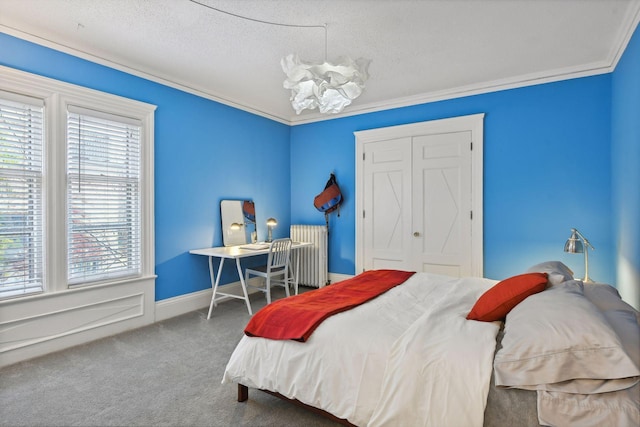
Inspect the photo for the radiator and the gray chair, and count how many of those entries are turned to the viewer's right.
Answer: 0

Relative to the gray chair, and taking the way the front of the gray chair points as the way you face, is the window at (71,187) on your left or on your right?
on your left

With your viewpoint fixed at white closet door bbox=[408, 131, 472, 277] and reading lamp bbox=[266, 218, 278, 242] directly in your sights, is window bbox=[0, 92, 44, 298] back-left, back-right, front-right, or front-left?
front-left

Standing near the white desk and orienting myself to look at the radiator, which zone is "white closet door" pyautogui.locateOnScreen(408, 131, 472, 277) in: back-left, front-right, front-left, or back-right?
front-right

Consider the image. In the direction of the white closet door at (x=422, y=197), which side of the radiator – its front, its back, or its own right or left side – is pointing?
left

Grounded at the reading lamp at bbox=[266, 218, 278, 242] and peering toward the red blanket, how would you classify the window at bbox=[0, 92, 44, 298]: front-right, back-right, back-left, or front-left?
front-right

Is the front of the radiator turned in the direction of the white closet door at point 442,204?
no

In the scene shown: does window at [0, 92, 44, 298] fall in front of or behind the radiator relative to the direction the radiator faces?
in front

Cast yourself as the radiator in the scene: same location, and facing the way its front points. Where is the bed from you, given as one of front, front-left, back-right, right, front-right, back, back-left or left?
front-left

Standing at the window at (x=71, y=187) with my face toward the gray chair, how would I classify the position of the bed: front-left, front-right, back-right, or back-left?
front-right

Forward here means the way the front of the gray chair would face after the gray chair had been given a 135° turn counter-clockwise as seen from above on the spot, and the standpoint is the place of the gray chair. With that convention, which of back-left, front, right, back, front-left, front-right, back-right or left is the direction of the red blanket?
front

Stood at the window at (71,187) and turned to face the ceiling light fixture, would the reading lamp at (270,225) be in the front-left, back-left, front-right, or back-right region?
front-left

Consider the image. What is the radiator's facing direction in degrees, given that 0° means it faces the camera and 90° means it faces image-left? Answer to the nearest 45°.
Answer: approximately 45°

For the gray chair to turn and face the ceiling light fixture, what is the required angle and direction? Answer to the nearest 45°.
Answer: approximately 135° to its left

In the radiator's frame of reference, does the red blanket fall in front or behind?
in front

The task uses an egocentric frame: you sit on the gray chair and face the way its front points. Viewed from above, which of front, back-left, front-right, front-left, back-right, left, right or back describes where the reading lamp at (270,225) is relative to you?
front-right

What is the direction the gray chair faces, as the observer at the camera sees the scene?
facing away from the viewer and to the left of the viewer
